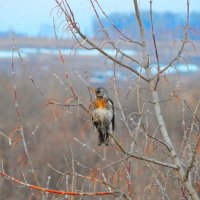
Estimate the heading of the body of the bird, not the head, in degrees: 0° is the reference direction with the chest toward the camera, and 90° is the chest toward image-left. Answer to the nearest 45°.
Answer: approximately 0°
